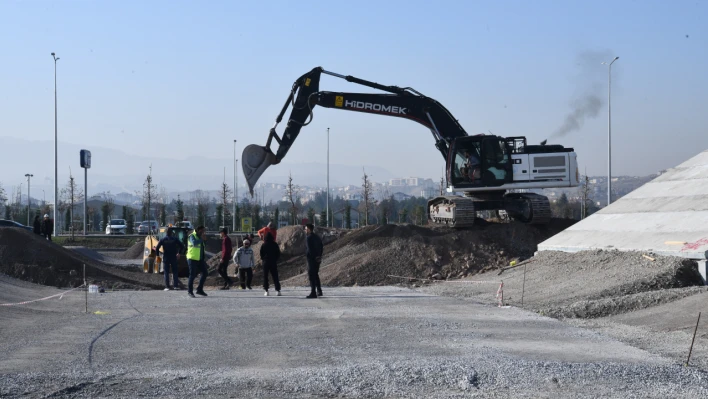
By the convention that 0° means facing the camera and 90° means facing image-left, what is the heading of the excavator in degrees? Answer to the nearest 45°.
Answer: approximately 90°

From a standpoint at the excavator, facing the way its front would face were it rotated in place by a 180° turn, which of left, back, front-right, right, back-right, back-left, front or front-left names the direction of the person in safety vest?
back-right

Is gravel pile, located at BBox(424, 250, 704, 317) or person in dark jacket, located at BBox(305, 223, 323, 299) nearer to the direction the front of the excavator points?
the person in dark jacket

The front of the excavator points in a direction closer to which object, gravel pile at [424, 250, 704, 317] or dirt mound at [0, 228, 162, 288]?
the dirt mound

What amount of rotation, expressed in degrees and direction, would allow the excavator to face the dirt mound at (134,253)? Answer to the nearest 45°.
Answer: approximately 45° to its right

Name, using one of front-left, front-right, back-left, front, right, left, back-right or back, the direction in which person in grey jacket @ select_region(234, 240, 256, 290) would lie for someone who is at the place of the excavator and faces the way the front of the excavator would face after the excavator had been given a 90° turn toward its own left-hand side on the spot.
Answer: front-right

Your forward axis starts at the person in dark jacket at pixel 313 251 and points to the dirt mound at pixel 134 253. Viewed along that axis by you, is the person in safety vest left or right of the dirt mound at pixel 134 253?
left

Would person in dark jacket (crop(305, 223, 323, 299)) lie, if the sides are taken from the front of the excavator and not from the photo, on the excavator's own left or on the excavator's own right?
on the excavator's own left

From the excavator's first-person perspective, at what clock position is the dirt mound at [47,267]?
The dirt mound is roughly at 12 o'clock from the excavator.
